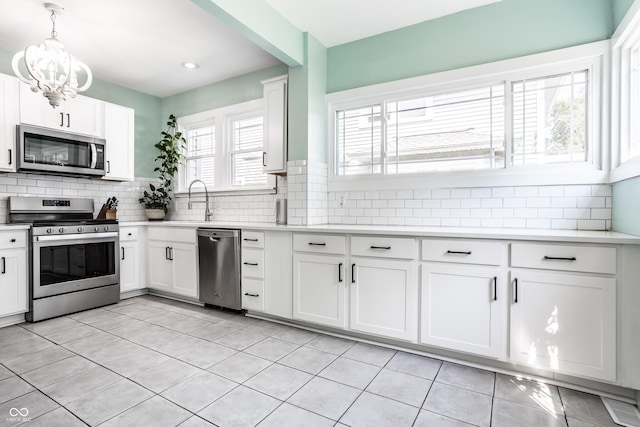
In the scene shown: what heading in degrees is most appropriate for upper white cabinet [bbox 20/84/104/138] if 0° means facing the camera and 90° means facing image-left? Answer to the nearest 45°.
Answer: approximately 315°

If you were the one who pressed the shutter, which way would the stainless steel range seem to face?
facing the viewer and to the right of the viewer

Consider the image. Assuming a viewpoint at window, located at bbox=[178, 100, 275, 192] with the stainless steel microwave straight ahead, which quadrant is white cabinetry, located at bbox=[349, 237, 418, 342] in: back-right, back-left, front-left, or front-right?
back-left

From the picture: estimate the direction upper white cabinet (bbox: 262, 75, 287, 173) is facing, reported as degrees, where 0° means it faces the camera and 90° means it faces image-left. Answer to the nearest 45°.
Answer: approximately 45°

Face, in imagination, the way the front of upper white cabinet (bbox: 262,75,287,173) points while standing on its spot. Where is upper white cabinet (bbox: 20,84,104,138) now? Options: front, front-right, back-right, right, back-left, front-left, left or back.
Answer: front-right

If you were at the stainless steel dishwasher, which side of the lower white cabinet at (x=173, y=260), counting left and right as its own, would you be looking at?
left

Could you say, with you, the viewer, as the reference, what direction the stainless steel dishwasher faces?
facing the viewer and to the left of the viewer

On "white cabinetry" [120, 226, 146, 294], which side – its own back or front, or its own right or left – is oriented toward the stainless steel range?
right
